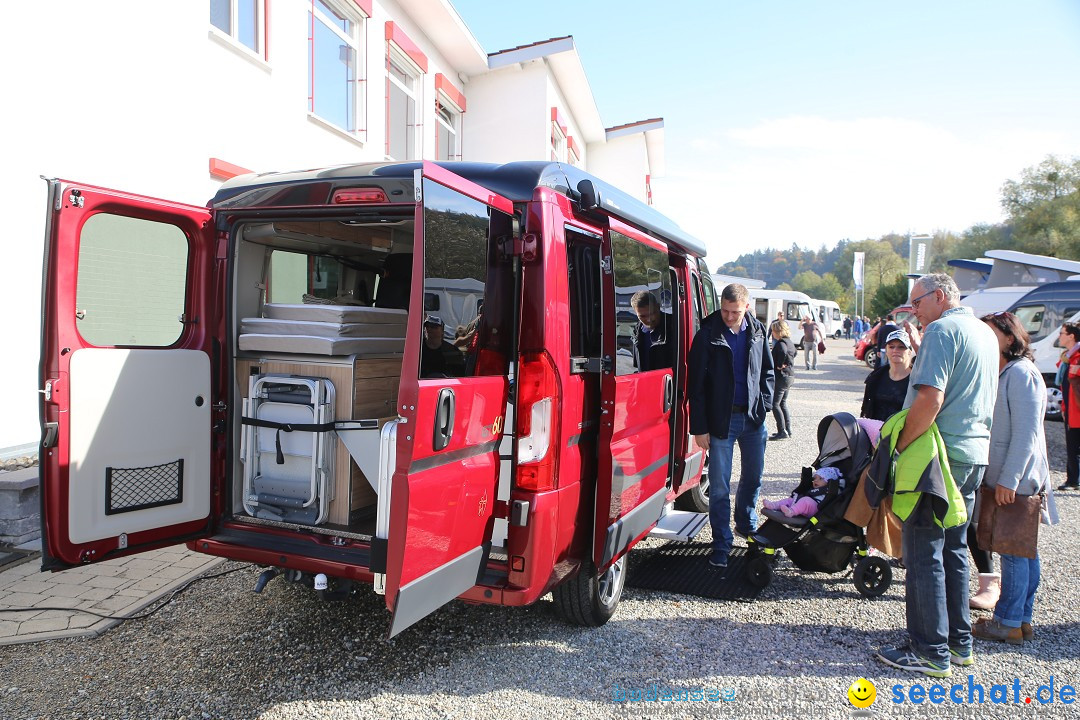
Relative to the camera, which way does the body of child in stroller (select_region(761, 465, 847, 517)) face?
to the viewer's left

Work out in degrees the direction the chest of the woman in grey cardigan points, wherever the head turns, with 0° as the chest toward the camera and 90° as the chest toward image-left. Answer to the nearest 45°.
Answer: approximately 90°

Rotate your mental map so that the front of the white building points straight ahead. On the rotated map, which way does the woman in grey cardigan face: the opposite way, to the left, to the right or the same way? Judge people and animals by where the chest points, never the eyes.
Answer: the opposite way

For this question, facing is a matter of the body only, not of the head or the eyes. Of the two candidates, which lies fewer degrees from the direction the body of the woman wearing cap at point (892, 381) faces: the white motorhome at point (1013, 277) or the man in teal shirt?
the man in teal shirt

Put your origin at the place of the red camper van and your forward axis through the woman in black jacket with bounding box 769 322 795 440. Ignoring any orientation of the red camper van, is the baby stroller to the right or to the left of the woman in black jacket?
right

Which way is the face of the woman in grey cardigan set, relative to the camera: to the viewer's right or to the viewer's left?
to the viewer's left

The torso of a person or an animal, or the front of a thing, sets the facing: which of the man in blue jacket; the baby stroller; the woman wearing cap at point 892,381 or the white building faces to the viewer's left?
the baby stroller

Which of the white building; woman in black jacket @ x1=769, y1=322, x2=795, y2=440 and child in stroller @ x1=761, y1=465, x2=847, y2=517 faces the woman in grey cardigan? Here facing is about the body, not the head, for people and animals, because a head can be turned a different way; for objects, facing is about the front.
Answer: the white building
